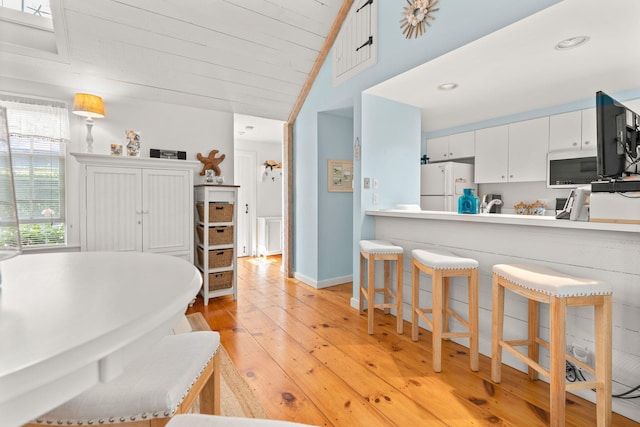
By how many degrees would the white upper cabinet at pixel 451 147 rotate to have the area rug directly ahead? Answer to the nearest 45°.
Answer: approximately 45° to its left

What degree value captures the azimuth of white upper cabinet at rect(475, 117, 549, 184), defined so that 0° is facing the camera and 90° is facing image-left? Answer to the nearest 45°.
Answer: approximately 45°

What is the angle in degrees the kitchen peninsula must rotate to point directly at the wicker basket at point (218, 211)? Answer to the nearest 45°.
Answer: approximately 45° to its right

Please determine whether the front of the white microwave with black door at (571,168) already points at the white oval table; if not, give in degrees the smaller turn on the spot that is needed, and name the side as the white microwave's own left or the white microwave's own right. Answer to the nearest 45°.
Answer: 0° — it already faces it

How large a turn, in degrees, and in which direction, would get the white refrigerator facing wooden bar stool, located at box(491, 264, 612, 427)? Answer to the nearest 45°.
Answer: approximately 45° to its left

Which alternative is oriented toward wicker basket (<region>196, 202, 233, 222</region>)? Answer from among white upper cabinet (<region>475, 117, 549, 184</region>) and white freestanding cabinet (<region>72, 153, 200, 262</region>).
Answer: the white upper cabinet

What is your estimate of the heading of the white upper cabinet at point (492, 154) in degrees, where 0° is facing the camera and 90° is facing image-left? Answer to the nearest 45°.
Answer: approximately 45°

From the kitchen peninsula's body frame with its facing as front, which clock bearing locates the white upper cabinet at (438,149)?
The white upper cabinet is roughly at 4 o'clock from the kitchen peninsula.

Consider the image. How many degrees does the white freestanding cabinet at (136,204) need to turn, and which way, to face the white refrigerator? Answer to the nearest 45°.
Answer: approximately 90° to its left

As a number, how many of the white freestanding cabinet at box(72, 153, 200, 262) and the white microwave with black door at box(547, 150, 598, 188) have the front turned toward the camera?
2

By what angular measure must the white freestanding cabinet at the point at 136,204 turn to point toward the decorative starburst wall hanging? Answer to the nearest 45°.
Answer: approximately 45° to its left

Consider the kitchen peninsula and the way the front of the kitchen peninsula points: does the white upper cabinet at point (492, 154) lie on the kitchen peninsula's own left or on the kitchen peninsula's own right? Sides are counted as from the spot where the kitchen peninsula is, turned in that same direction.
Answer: on the kitchen peninsula's own right

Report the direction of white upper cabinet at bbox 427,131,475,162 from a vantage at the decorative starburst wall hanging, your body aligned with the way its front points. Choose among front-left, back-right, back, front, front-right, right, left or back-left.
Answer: back-right

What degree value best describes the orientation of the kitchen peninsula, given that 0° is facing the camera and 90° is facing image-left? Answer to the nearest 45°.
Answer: approximately 45°
